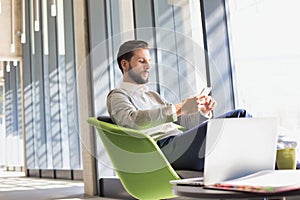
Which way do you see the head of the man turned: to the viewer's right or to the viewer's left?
to the viewer's right

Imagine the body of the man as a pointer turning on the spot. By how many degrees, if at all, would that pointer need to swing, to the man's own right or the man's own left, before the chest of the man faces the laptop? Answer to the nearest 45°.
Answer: approximately 45° to the man's own right

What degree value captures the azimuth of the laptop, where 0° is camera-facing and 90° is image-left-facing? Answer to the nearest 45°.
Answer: approximately 135°

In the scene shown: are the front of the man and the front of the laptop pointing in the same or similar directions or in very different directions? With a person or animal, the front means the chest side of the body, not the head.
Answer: very different directions

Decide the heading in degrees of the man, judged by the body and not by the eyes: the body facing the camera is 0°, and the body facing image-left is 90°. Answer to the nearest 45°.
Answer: approximately 315°
